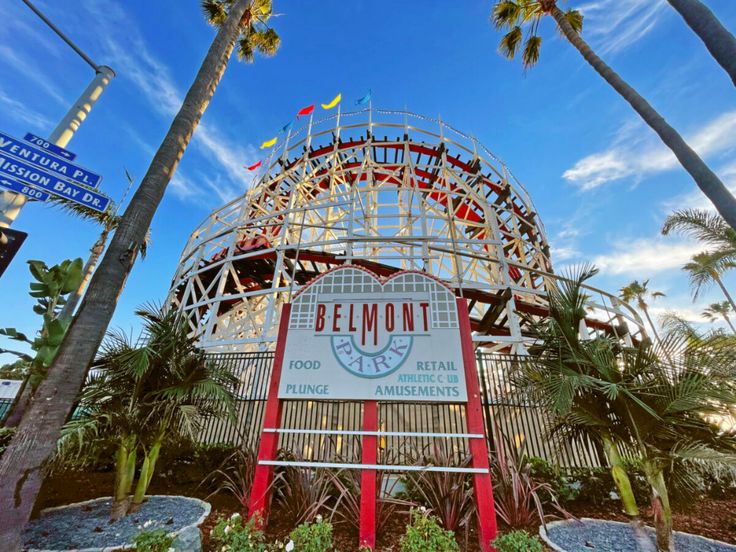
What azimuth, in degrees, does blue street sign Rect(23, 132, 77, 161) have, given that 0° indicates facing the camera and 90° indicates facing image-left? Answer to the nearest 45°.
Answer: approximately 0°

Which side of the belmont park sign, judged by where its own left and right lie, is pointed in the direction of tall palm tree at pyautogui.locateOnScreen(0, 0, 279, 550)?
right

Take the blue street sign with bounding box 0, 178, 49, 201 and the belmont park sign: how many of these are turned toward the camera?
2

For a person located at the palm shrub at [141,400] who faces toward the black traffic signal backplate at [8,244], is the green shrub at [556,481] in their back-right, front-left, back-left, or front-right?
back-left

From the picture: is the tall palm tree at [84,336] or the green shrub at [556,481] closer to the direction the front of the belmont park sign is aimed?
the tall palm tree

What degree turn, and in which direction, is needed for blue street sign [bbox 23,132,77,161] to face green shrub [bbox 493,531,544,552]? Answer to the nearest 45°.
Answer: approximately 45° to its left

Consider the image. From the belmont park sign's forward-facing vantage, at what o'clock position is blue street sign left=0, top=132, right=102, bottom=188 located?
The blue street sign is roughly at 2 o'clock from the belmont park sign.
